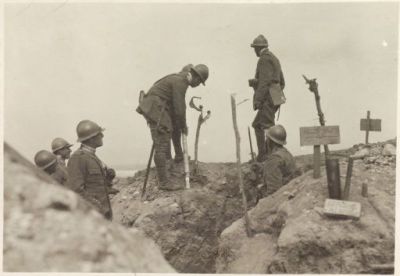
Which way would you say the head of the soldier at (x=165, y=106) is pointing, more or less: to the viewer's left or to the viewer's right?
to the viewer's right

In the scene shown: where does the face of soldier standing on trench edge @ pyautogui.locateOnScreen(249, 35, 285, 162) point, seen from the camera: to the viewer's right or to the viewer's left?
to the viewer's left

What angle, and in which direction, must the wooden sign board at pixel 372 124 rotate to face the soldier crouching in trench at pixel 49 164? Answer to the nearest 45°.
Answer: approximately 45° to its right

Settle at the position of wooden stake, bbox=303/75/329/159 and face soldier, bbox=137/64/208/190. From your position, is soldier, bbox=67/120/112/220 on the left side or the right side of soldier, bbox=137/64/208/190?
left

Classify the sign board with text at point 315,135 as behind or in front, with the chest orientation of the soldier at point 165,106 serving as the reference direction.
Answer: in front

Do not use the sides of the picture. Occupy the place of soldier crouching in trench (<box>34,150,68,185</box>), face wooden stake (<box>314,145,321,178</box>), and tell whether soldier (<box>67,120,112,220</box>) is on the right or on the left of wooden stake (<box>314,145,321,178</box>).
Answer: right

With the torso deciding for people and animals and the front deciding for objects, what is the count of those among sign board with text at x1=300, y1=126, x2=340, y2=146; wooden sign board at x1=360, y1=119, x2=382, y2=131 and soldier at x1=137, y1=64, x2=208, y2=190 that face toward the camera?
2

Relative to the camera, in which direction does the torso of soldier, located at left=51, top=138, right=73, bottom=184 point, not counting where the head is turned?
to the viewer's right

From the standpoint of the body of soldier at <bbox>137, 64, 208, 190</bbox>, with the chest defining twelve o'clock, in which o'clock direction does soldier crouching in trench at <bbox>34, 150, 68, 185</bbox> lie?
The soldier crouching in trench is roughly at 6 o'clock from the soldier.

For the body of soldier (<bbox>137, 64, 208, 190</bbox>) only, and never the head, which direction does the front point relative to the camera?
to the viewer's right

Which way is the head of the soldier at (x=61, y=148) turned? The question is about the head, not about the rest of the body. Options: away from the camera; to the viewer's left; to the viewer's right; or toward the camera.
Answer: to the viewer's right
